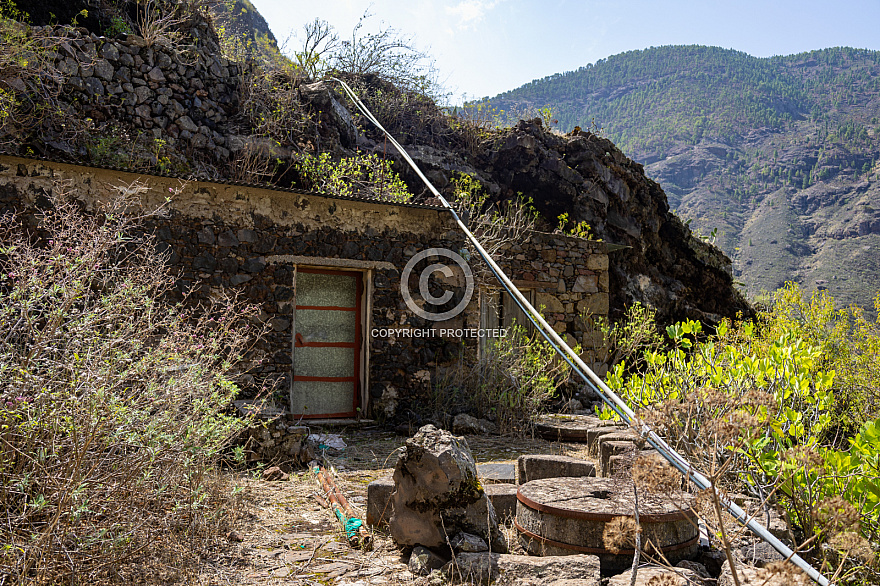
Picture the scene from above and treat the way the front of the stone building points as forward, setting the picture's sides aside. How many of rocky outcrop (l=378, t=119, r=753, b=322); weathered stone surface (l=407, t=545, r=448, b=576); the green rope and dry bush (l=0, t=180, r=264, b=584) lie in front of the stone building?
3

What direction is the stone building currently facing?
toward the camera

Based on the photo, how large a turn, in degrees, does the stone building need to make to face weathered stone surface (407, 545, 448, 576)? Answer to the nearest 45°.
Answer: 0° — it already faces it

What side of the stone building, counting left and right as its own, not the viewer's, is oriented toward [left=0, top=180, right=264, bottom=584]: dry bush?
front

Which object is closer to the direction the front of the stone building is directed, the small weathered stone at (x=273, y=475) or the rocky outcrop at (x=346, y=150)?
the small weathered stone

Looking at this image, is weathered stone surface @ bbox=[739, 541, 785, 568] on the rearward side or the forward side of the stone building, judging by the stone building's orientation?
on the forward side

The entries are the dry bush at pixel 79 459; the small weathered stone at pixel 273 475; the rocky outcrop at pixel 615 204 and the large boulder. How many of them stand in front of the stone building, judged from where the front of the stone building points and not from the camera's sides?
3

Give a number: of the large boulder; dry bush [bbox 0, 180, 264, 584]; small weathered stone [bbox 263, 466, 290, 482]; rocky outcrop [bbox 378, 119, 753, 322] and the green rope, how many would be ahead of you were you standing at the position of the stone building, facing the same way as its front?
4

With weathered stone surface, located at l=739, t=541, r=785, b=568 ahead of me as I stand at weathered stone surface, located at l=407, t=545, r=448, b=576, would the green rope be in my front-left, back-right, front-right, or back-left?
back-left

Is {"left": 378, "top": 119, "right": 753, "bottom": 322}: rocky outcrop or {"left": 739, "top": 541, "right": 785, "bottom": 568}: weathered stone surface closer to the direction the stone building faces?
the weathered stone surface

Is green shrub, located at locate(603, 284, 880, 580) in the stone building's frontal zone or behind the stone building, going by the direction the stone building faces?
frontal zone

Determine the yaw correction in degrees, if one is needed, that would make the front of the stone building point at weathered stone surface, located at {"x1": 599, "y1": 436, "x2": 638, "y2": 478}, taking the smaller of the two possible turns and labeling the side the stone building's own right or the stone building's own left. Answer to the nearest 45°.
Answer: approximately 45° to the stone building's own left

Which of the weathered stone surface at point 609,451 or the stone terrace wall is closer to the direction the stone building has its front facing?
the weathered stone surface

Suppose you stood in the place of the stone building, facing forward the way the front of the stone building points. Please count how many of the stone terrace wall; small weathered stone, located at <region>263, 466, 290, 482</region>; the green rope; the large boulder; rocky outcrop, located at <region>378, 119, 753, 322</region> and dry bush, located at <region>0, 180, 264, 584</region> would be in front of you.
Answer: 4
